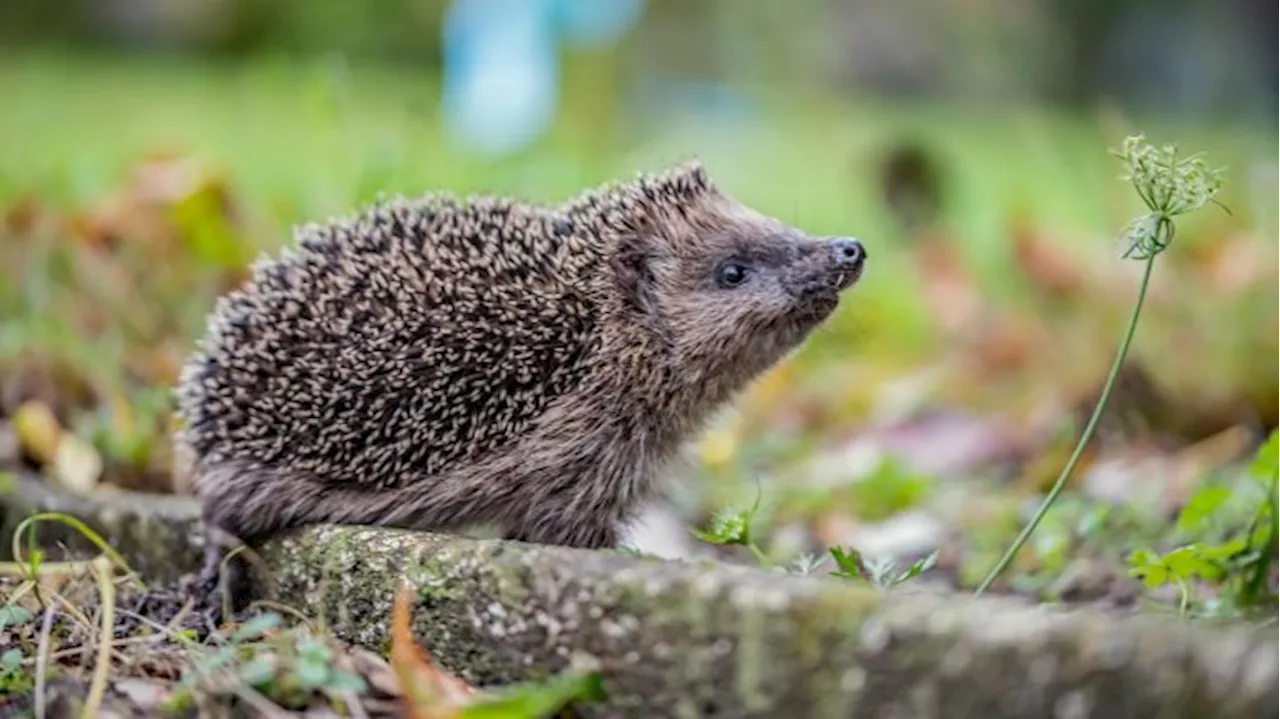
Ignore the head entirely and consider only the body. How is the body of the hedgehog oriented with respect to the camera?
to the viewer's right

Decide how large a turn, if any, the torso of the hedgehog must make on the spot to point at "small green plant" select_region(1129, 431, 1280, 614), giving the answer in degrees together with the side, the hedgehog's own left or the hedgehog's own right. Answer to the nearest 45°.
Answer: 0° — it already faces it

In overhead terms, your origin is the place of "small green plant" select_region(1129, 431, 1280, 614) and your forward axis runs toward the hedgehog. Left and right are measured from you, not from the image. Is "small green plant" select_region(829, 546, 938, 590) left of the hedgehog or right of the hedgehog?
left

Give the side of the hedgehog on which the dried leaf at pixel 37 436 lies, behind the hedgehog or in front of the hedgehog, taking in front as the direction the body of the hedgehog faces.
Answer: behind

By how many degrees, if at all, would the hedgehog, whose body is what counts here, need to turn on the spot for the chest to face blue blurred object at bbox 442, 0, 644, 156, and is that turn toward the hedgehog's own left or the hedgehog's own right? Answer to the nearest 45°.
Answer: approximately 90° to the hedgehog's own left

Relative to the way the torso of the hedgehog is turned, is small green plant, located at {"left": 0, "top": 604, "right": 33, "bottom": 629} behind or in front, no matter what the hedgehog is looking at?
behind

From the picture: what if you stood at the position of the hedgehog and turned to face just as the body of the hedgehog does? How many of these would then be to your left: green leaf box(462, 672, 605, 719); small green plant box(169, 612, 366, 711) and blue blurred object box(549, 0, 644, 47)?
1

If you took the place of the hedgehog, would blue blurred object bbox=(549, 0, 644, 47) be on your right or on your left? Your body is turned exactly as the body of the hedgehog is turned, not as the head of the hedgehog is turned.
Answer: on your left

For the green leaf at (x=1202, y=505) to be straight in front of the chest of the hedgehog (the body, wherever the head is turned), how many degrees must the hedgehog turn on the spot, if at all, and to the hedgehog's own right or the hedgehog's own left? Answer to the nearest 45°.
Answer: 0° — it already faces it

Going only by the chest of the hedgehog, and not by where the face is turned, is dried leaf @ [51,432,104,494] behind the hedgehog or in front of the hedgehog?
behind

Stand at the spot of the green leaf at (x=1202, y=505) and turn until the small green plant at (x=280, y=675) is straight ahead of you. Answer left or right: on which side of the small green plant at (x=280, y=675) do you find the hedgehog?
right

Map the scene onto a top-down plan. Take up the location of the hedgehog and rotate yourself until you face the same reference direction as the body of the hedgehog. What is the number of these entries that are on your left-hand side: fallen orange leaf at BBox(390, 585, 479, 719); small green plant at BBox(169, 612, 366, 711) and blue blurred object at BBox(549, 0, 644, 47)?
1

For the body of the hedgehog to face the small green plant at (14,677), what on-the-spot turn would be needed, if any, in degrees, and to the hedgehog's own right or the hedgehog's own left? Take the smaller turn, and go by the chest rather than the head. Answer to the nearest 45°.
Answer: approximately 135° to the hedgehog's own right

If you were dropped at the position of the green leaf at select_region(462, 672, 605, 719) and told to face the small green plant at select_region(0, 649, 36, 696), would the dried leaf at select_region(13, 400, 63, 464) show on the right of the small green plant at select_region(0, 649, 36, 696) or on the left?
right

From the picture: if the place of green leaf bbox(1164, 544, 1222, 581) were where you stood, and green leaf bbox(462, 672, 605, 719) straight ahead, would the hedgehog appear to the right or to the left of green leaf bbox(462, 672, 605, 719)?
right

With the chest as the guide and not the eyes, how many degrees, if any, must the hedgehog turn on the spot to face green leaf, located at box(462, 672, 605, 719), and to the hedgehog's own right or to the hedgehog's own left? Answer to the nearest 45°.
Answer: approximately 90° to the hedgehog's own right
